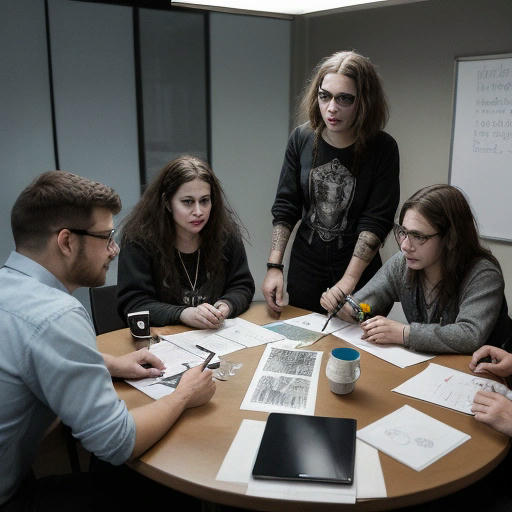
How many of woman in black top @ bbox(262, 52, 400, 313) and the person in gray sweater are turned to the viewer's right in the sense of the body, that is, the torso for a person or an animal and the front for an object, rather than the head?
0

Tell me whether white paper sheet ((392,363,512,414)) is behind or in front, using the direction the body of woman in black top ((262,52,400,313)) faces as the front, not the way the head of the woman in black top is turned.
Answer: in front

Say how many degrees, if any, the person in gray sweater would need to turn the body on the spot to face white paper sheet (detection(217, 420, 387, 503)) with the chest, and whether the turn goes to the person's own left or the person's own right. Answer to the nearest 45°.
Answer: approximately 45° to the person's own left

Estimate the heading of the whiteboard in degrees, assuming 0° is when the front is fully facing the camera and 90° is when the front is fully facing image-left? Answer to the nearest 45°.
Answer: approximately 45°

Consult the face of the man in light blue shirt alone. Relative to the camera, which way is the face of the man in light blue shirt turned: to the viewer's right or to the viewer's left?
to the viewer's right

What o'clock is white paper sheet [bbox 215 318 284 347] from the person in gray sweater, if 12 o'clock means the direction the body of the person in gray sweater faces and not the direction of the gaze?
The white paper sheet is roughly at 1 o'clock from the person in gray sweater.

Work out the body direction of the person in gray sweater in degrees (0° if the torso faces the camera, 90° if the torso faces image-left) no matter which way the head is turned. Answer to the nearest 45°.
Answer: approximately 45°

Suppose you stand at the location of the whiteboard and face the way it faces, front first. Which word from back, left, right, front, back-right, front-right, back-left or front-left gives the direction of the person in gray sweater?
front-left

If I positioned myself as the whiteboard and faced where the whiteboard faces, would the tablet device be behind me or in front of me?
in front

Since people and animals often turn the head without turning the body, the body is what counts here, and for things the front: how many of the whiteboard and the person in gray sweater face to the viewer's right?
0

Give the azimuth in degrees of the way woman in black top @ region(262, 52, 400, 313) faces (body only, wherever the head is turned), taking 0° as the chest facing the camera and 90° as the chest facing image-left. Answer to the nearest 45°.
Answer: approximately 0°
